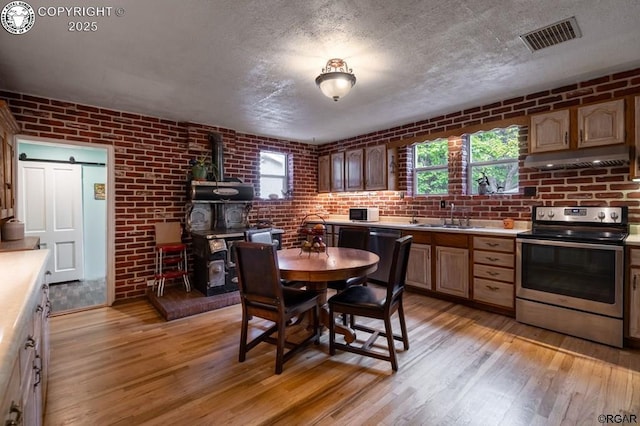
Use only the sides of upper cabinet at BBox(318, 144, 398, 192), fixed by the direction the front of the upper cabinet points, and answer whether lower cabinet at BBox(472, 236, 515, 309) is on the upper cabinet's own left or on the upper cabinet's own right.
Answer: on the upper cabinet's own left

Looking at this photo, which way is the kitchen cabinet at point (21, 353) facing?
to the viewer's right

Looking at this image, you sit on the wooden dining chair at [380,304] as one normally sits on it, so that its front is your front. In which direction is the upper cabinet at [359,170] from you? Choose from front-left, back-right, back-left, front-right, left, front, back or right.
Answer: front-right

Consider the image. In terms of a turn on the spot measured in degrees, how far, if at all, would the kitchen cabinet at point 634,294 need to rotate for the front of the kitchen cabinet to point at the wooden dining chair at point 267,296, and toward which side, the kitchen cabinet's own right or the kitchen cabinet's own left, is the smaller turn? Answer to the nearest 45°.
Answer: approximately 45° to the kitchen cabinet's own right

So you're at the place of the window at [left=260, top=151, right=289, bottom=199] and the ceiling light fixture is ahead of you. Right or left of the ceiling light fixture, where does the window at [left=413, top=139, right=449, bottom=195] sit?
left

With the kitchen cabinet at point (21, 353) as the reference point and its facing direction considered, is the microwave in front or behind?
in front

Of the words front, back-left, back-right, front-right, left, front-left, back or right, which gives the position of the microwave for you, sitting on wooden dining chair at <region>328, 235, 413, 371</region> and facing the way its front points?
front-right

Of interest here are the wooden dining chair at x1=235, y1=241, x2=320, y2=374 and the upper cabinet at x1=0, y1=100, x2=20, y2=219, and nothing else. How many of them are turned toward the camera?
0

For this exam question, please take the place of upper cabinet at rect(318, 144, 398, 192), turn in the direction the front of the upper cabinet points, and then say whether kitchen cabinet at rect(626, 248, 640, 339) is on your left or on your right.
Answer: on your left

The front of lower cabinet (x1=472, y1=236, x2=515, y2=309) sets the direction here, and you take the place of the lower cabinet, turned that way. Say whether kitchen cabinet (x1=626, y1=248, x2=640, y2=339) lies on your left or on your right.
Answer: on your left

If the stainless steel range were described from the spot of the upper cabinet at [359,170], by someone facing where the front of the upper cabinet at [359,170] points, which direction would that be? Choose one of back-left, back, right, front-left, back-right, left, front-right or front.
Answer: left

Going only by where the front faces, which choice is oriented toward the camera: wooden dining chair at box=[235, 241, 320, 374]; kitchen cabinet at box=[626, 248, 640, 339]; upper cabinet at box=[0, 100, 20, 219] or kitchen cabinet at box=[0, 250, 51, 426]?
kitchen cabinet at box=[626, 248, 640, 339]

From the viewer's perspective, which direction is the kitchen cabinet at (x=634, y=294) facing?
toward the camera

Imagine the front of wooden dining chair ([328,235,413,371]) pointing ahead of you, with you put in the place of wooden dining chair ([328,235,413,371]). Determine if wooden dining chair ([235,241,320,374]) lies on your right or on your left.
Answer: on your left

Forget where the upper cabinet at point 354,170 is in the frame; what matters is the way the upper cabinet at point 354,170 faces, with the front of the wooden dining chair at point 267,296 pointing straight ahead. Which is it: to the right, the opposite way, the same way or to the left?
the opposite way

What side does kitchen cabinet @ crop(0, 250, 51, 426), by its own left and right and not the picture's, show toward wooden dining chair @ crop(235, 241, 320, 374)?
front

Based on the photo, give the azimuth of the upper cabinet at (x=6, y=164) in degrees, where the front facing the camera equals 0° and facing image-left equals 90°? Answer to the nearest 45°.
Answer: approximately 270°

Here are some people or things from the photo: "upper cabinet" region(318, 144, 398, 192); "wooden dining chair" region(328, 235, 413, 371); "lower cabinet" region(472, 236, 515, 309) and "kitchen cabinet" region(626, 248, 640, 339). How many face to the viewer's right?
0
